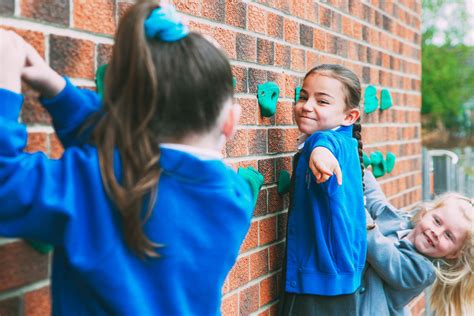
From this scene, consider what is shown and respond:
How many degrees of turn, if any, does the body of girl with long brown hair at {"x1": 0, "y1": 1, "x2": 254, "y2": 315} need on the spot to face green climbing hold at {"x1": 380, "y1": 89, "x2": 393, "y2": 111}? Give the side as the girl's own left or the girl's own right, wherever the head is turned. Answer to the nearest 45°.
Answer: approximately 45° to the girl's own right

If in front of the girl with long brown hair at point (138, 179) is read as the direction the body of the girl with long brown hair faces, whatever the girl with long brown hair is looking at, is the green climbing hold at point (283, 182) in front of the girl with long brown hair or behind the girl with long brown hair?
in front

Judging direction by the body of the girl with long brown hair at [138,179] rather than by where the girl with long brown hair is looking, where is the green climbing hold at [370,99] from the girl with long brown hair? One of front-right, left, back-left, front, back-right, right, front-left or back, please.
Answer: front-right

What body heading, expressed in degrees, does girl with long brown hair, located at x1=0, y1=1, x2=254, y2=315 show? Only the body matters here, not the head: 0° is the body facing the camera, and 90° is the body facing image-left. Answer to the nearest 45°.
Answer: approximately 180°

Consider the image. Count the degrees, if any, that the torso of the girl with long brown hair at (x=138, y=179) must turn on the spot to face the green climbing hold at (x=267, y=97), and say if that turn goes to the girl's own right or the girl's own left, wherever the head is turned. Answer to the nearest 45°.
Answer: approximately 45° to the girl's own right

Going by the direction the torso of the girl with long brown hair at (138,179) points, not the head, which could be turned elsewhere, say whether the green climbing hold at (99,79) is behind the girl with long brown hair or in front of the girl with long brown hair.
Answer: in front

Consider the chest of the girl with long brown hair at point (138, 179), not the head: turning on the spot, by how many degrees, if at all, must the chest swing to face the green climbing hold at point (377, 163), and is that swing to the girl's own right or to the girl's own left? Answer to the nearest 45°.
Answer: approximately 45° to the girl's own right
